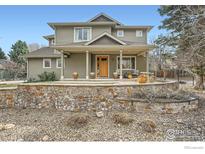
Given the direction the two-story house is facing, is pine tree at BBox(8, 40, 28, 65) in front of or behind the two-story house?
behind

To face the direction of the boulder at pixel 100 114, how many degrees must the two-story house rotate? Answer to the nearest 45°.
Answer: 0° — it already faces it

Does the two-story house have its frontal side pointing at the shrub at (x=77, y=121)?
yes

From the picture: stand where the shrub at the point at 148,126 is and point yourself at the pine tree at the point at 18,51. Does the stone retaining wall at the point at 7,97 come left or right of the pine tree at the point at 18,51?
left

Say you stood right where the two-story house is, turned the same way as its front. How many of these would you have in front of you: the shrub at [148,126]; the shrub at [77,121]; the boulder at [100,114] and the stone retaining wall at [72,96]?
4

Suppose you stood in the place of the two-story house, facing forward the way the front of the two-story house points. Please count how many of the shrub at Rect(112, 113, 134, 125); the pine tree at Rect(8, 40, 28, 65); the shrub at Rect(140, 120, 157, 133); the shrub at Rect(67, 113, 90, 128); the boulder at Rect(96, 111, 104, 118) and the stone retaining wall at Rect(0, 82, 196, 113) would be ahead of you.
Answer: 5

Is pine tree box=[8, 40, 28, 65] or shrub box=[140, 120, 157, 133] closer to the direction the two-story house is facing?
the shrub

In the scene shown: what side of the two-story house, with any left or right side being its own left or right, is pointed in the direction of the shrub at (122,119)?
front

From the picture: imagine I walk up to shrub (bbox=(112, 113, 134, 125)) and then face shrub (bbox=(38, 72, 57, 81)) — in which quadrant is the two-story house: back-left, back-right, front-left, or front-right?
front-right

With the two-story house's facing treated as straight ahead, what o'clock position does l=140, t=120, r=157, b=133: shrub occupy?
The shrub is roughly at 12 o'clock from the two-story house.

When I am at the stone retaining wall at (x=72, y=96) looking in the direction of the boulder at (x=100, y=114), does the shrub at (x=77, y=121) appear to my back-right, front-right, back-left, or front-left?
front-right

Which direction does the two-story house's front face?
toward the camera

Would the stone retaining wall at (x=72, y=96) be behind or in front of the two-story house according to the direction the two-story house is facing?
in front

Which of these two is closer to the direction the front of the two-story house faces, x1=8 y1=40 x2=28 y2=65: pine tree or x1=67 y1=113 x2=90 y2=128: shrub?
the shrub
